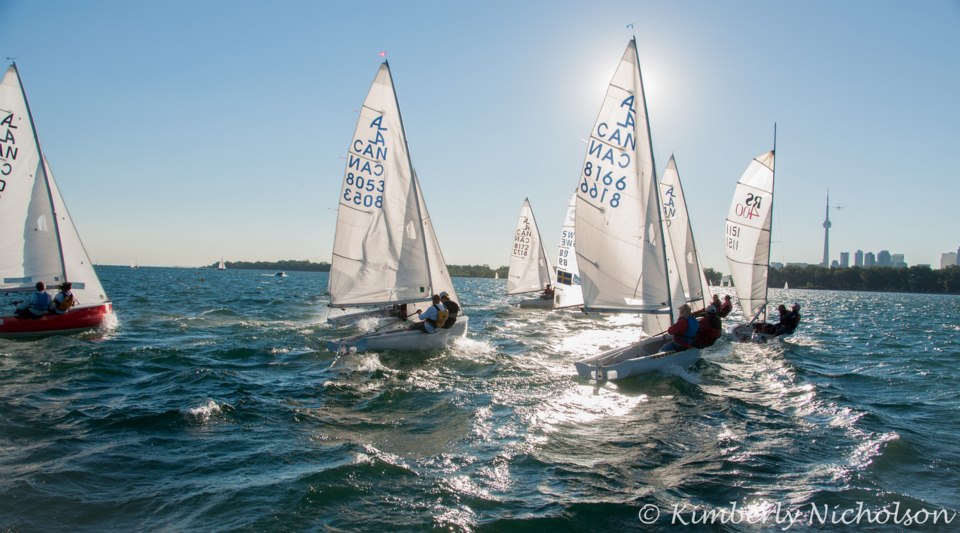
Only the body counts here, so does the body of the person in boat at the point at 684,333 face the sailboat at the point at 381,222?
yes

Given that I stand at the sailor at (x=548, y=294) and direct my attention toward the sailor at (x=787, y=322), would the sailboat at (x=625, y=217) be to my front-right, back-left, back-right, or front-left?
front-right

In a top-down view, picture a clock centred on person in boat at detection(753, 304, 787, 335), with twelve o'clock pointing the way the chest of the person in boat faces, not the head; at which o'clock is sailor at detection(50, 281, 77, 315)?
The sailor is roughly at 11 o'clock from the person in boat.

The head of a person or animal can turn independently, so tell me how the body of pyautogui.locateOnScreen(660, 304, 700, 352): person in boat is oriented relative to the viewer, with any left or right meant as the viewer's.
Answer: facing to the left of the viewer

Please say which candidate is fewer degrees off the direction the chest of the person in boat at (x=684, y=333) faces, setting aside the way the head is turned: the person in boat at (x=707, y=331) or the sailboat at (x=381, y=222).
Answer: the sailboat

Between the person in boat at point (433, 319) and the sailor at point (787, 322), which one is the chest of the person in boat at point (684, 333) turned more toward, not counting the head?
the person in boat

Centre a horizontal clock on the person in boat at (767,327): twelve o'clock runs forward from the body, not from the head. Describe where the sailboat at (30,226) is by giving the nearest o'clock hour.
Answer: The sailboat is roughly at 11 o'clock from the person in boat.

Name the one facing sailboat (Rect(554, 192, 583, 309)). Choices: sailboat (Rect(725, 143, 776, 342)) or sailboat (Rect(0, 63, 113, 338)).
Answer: sailboat (Rect(0, 63, 113, 338))
